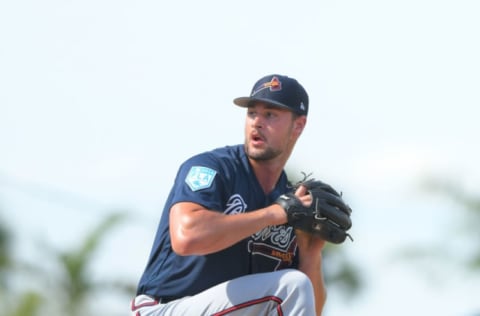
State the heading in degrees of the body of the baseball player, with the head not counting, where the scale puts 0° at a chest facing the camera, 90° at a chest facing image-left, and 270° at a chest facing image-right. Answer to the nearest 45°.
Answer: approximately 315°
